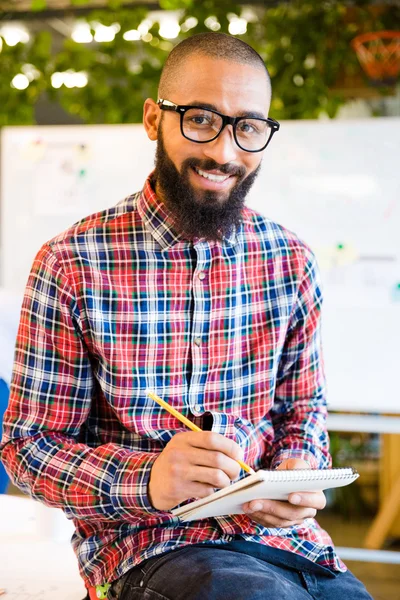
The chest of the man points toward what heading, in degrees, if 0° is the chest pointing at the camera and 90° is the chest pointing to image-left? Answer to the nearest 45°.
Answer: approximately 315°

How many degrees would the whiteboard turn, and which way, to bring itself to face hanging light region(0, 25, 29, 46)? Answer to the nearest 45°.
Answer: approximately 135° to its right

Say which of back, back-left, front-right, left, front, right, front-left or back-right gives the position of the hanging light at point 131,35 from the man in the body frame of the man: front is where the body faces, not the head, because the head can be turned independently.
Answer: back-left

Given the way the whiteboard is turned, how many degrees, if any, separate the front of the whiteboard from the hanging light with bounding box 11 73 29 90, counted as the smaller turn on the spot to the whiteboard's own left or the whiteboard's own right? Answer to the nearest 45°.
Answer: approximately 135° to the whiteboard's own right

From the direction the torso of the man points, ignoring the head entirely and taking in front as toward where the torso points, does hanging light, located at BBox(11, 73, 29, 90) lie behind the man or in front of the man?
behind

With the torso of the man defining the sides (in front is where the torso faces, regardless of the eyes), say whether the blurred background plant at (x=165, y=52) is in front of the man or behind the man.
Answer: behind

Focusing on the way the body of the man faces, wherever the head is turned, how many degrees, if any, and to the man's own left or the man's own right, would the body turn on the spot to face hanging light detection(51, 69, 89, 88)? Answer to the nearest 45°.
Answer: approximately 135° to the man's own left

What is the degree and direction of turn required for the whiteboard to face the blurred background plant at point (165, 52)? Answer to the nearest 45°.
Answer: approximately 135° to its right
